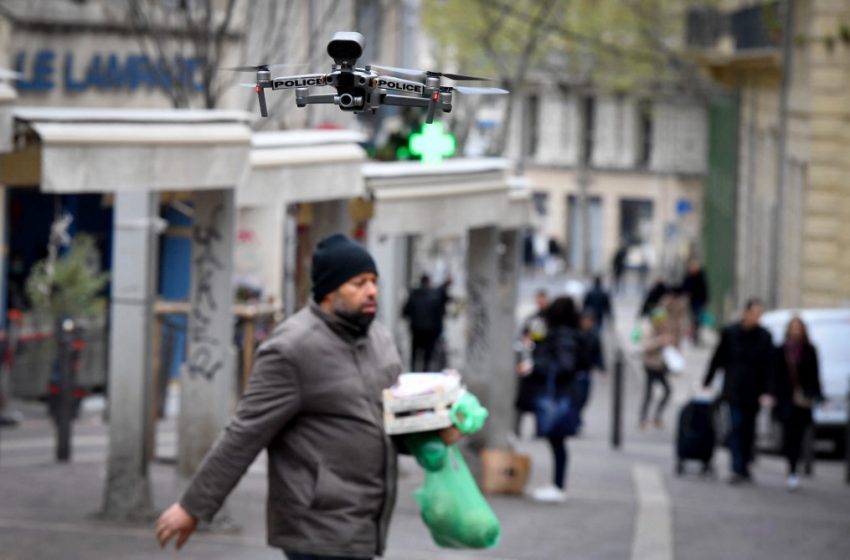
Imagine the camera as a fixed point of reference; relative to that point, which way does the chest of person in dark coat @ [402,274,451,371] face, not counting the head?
away from the camera

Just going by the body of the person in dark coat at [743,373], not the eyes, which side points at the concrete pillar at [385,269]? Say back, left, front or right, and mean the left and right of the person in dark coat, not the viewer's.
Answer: right

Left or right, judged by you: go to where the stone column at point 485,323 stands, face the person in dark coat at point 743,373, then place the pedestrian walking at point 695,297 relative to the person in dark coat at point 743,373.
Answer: left

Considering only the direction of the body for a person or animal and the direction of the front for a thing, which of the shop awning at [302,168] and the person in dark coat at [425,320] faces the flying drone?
the shop awning

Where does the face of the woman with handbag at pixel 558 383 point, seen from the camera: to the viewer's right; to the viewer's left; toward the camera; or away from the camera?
away from the camera

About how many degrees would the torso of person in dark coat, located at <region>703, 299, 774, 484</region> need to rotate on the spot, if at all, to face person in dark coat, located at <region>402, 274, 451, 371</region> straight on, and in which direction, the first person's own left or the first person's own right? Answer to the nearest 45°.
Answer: approximately 135° to the first person's own right

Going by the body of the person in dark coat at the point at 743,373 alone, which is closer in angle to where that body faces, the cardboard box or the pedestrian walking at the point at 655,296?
the cardboard box

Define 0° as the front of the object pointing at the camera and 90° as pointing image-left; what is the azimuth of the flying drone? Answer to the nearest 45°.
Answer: approximately 0°

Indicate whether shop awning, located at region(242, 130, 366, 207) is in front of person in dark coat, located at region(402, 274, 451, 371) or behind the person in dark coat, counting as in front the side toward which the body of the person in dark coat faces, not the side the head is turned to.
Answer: behind

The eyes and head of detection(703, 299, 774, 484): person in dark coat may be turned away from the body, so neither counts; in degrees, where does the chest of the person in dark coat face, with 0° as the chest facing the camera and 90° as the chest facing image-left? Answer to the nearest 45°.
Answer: approximately 0°

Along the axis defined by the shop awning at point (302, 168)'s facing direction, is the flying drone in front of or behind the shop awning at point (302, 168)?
in front

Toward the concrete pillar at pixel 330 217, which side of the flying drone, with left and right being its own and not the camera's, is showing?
back

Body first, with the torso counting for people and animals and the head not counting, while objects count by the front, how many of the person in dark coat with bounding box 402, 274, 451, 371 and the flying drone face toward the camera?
1
